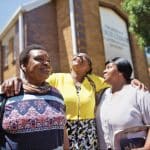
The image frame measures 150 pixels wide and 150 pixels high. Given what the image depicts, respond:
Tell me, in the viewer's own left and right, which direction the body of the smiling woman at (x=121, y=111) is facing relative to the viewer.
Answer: facing the viewer and to the left of the viewer

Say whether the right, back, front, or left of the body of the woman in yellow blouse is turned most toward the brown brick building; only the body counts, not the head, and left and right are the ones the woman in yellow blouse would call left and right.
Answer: back

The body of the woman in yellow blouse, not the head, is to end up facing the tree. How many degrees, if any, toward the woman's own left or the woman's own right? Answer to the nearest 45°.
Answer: approximately 135° to the woman's own left

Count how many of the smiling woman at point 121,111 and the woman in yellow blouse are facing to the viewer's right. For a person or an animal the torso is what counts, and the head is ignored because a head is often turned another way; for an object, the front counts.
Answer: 0

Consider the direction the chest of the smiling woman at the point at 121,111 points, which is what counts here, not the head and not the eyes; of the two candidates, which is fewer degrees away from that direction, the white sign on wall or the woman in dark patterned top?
the woman in dark patterned top

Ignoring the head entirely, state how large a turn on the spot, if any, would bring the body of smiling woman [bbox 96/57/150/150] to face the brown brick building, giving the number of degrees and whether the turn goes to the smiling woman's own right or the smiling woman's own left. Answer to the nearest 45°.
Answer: approximately 135° to the smiling woman's own right

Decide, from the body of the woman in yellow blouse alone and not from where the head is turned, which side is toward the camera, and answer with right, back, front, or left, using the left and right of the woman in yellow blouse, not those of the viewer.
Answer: front

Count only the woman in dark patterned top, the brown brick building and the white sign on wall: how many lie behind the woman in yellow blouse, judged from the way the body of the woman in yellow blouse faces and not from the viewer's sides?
2

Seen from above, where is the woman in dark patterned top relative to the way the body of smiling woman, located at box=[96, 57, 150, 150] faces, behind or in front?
in front

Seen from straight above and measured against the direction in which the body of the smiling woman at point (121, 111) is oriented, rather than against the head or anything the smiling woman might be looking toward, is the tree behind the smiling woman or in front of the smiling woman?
behind

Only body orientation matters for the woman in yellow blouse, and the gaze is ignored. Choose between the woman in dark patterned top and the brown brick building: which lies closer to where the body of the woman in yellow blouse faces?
the woman in dark patterned top
